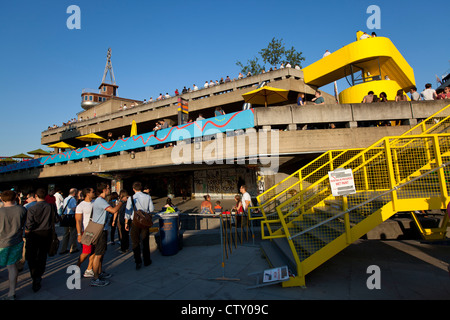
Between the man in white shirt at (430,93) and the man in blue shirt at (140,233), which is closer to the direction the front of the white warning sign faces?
the man in blue shirt

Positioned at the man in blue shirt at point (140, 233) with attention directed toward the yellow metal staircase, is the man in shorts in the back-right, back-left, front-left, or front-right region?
back-right

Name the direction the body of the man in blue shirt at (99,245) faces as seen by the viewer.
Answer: to the viewer's right

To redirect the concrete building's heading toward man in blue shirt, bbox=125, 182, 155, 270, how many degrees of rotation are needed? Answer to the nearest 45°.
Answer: approximately 45° to its left
